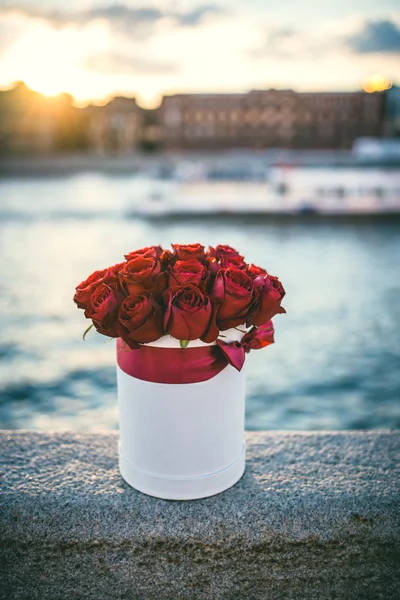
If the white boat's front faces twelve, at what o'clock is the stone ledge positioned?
The stone ledge is roughly at 9 o'clock from the white boat.

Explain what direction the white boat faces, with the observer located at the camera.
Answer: facing to the left of the viewer

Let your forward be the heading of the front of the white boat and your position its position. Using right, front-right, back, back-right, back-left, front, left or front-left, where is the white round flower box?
left
